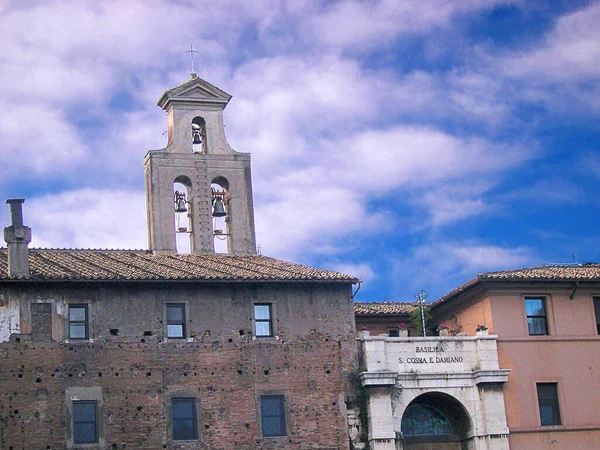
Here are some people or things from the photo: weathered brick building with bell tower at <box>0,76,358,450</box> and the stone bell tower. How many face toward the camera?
2

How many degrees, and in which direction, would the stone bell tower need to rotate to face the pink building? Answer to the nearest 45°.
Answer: approximately 90° to its left

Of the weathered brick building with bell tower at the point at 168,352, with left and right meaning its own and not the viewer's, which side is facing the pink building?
left

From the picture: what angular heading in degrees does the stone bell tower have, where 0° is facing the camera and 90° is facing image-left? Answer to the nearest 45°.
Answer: approximately 0°
